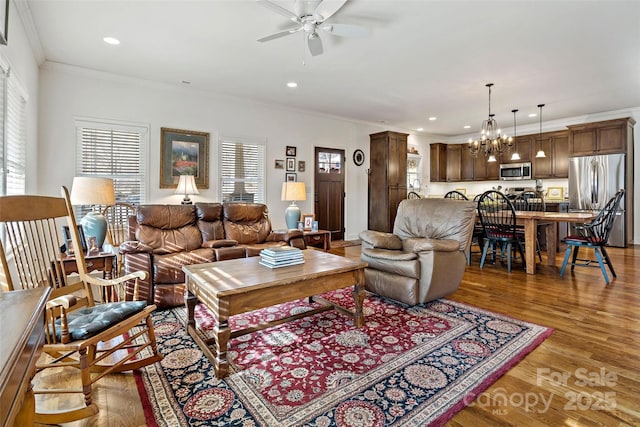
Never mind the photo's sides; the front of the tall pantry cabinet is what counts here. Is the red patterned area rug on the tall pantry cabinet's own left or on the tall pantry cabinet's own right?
on the tall pantry cabinet's own right

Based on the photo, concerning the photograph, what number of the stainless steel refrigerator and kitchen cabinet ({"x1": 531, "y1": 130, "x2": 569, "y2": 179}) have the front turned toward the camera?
2

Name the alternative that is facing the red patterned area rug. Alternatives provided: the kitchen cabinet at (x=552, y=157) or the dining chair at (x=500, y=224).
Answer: the kitchen cabinet

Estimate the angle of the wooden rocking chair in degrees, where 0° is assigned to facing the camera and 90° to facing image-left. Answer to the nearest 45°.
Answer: approximately 315°

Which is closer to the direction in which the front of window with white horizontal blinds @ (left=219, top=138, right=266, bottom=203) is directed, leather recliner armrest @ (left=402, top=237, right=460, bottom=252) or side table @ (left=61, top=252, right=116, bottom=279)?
the leather recliner armrest

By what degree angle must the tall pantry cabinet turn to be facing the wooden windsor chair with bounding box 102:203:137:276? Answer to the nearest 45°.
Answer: approximately 90° to its right

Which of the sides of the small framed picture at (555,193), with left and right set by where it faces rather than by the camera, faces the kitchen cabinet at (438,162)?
right

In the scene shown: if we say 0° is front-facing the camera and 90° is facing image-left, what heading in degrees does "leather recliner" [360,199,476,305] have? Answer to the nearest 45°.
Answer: approximately 45°
